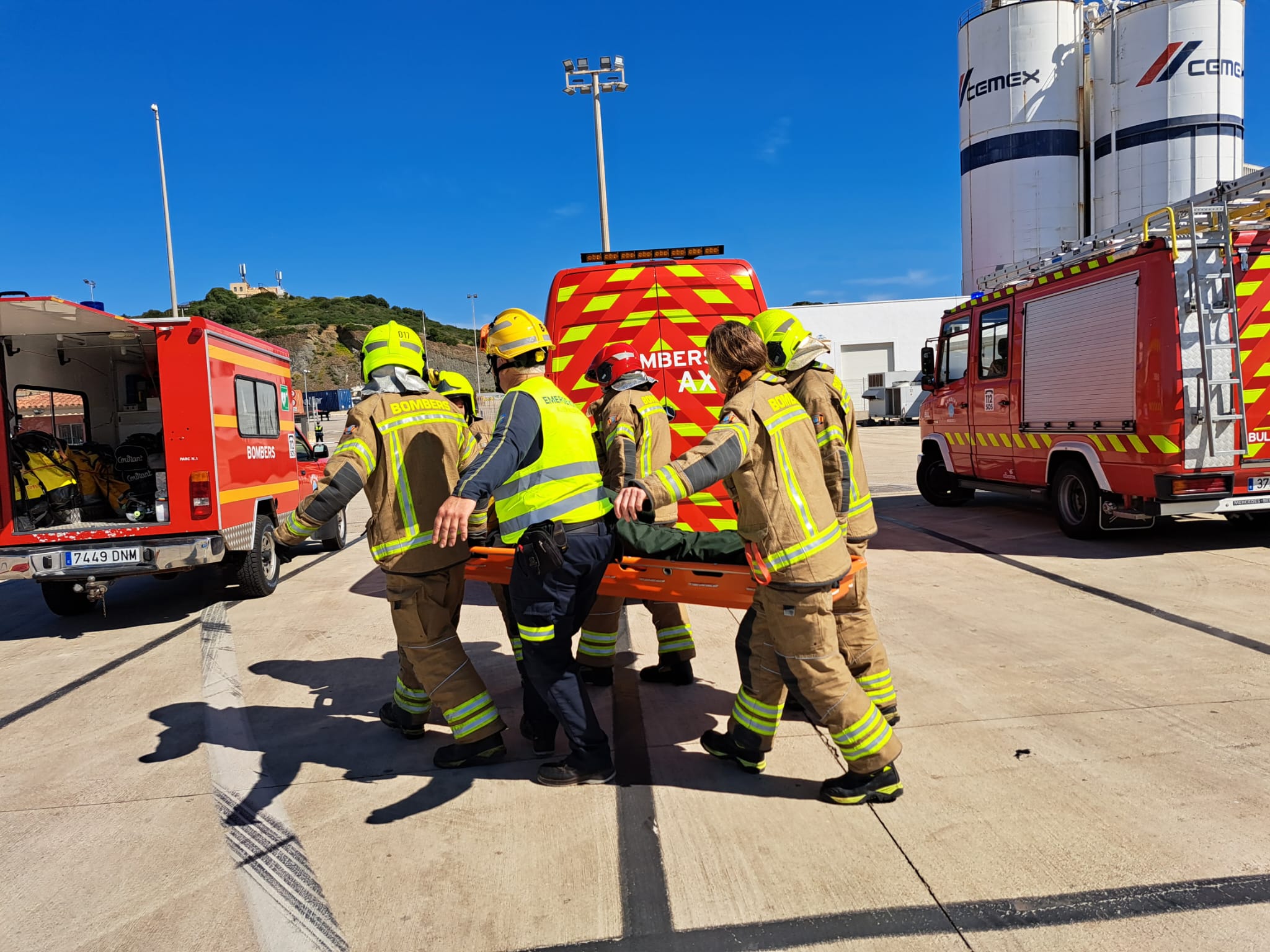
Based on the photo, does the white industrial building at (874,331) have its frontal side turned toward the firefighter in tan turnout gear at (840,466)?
yes

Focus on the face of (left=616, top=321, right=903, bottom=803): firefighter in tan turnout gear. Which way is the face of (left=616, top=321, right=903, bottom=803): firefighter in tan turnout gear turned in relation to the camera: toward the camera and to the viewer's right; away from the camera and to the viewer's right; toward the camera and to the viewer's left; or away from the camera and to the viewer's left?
away from the camera and to the viewer's left

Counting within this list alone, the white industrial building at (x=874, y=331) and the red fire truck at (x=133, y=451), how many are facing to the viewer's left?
0

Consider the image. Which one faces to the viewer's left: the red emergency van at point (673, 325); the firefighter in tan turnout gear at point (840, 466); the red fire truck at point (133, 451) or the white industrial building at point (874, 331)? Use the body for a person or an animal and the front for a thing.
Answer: the firefighter in tan turnout gear

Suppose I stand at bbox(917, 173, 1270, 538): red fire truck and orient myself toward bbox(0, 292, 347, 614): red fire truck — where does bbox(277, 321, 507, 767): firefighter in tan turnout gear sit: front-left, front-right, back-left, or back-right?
front-left

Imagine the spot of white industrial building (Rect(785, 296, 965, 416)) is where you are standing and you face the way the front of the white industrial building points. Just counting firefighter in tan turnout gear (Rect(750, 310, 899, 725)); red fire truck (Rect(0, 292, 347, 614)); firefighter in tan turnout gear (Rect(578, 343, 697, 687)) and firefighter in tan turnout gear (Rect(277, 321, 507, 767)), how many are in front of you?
4

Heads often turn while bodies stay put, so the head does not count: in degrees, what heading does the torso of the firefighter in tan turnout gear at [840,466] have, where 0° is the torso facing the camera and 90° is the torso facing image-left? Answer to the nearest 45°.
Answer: approximately 90°

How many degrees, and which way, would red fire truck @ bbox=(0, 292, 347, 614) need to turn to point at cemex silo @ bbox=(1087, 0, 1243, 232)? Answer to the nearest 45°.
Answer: approximately 45° to its right

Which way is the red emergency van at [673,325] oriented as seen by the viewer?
away from the camera

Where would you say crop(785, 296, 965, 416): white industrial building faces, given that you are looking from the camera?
facing the viewer

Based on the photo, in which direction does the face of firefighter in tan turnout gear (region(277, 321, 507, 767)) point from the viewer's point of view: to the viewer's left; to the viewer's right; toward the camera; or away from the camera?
away from the camera

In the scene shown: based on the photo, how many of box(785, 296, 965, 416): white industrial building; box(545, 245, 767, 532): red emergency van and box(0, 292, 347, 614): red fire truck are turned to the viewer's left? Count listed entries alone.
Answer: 0

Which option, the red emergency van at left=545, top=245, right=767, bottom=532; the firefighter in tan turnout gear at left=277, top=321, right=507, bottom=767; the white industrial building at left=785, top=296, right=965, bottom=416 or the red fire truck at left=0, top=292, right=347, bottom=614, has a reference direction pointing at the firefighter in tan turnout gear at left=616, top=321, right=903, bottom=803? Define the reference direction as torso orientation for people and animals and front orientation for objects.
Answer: the white industrial building
